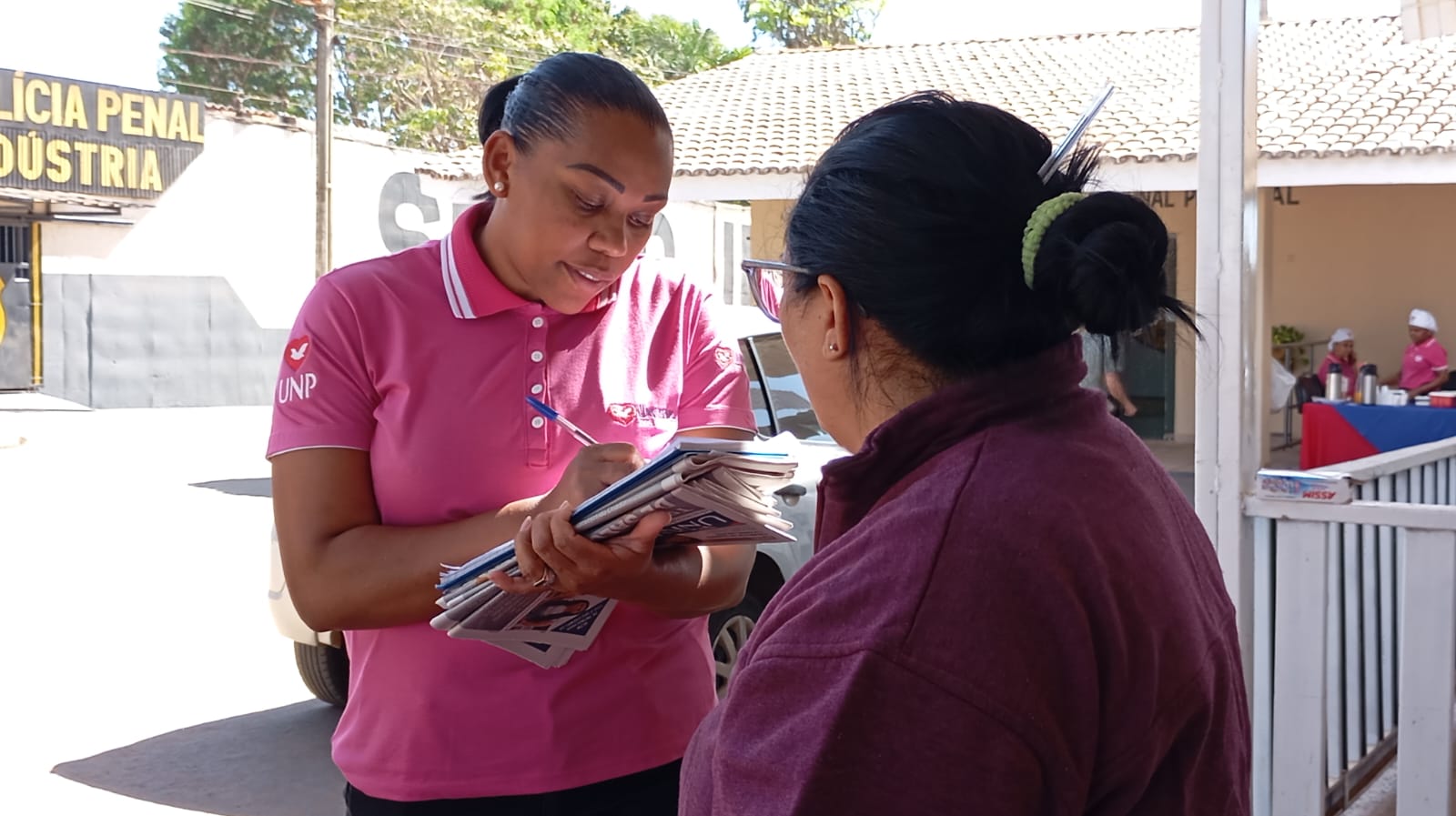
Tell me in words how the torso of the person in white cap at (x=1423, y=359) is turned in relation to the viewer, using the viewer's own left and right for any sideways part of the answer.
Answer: facing the viewer and to the left of the viewer

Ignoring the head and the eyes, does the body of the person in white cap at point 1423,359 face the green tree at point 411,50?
no

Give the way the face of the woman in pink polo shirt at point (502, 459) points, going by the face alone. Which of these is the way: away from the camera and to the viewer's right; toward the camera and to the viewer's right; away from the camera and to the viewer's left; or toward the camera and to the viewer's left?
toward the camera and to the viewer's right

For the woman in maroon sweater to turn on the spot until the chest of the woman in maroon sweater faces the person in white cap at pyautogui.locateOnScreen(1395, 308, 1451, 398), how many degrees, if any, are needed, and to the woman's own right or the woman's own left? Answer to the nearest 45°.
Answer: approximately 45° to the woman's own right

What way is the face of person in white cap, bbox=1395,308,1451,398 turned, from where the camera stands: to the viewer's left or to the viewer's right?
to the viewer's left

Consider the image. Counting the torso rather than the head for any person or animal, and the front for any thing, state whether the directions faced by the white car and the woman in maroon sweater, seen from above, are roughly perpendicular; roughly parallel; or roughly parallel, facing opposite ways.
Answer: roughly perpendicular

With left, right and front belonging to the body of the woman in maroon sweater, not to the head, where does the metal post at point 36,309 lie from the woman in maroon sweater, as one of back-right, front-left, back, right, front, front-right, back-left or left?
front

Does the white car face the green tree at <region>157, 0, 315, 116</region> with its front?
no

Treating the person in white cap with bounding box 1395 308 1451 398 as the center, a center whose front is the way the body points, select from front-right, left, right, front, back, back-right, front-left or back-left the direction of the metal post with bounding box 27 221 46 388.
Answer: front-right

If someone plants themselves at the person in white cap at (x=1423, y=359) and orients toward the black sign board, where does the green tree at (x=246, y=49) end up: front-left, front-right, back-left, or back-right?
front-right

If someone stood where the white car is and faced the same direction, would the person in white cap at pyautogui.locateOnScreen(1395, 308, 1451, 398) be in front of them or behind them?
in front

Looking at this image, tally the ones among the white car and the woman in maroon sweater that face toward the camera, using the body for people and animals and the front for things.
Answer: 0

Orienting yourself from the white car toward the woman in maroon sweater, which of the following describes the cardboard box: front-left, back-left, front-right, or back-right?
front-left

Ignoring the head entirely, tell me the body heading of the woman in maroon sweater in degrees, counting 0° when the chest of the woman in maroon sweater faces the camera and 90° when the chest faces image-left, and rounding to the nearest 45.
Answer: approximately 135°

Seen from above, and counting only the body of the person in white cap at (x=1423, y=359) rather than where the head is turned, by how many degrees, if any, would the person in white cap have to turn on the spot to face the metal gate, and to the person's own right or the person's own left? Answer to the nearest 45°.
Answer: approximately 45° to the person's own right

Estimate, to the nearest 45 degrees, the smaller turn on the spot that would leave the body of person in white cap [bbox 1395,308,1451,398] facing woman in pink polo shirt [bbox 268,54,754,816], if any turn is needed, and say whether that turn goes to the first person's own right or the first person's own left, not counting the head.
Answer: approximately 45° to the first person's own left

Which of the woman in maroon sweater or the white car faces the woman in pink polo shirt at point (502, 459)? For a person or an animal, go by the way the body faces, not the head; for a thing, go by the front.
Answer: the woman in maroon sweater

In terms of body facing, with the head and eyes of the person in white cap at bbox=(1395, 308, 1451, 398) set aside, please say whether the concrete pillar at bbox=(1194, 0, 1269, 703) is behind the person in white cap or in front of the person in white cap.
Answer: in front
